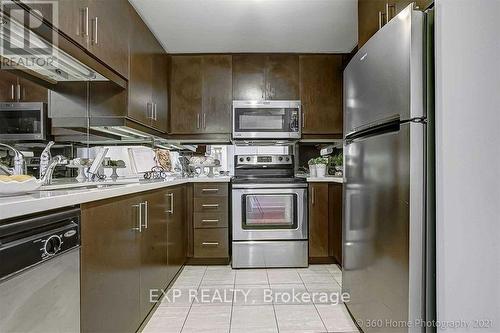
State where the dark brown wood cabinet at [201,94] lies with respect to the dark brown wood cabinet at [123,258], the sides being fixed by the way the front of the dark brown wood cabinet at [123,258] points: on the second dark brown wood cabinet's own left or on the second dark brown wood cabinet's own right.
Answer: on the second dark brown wood cabinet's own left

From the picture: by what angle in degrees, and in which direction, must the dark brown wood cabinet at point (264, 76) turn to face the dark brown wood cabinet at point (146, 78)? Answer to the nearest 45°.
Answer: approximately 45° to its right

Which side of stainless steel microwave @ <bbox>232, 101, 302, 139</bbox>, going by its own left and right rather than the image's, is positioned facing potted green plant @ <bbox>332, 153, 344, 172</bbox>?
left

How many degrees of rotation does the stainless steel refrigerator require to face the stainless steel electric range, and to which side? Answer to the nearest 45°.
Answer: approximately 90° to its right

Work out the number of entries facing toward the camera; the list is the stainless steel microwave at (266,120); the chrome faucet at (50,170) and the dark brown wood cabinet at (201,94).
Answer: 2

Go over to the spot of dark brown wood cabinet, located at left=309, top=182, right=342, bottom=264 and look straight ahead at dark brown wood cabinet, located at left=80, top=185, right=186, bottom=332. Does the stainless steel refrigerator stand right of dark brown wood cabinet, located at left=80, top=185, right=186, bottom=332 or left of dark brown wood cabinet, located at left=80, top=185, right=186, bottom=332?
left
